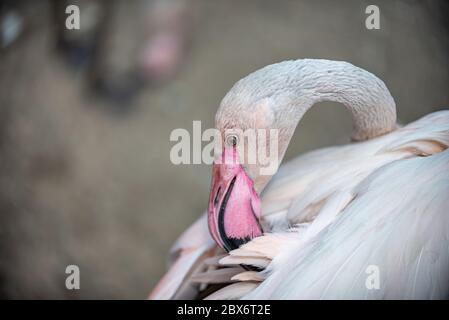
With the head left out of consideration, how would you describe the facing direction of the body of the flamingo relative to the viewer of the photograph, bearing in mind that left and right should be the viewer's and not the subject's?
facing to the right of the viewer
